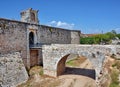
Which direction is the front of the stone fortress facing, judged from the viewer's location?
facing the viewer and to the right of the viewer
